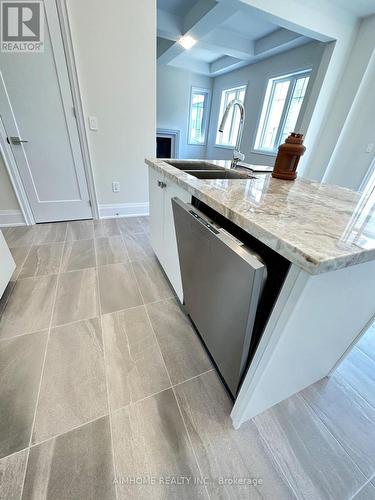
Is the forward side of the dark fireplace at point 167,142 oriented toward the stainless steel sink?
yes

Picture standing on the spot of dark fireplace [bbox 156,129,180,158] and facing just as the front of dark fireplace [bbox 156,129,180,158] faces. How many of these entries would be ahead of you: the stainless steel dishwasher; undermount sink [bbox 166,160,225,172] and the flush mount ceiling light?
3

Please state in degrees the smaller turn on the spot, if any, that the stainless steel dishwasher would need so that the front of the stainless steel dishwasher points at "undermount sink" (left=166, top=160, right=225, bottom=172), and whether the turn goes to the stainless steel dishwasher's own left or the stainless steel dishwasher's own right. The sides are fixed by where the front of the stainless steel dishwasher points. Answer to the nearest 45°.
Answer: approximately 135° to the stainless steel dishwasher's own right

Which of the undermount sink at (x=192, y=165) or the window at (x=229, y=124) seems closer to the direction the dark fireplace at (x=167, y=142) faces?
the undermount sink

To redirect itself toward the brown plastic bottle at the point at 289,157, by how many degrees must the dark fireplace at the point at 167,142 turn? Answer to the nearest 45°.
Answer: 0° — it already faces it

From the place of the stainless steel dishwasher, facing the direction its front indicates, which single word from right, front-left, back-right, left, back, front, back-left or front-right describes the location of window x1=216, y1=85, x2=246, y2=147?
back-right

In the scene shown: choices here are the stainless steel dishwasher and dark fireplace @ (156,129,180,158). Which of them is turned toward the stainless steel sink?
the dark fireplace

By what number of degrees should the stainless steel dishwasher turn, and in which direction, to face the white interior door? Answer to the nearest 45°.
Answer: approximately 90° to its right

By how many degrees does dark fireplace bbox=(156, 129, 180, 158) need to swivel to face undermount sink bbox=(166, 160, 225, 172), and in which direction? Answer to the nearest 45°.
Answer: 0° — it already faces it

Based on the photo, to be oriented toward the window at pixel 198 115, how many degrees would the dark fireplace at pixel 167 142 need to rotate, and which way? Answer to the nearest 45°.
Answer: approximately 135° to its left

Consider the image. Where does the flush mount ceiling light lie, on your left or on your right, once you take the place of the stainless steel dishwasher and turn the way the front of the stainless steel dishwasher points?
on your right

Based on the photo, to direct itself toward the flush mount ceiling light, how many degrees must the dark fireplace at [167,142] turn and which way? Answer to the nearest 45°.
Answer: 0° — it already faces it

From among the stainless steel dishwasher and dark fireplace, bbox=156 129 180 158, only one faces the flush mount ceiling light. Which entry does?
the dark fireplace
